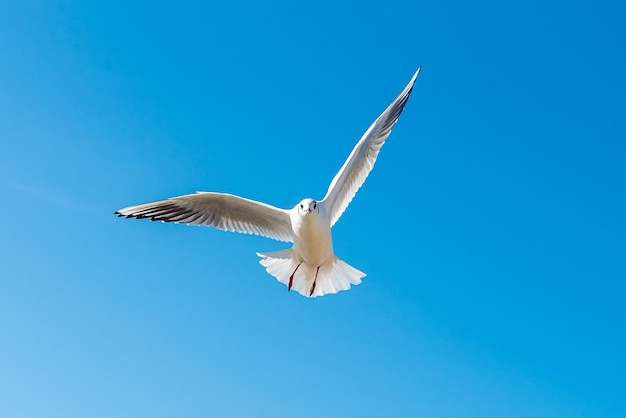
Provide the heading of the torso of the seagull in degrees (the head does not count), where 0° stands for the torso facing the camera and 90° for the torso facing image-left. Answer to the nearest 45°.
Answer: approximately 0°
